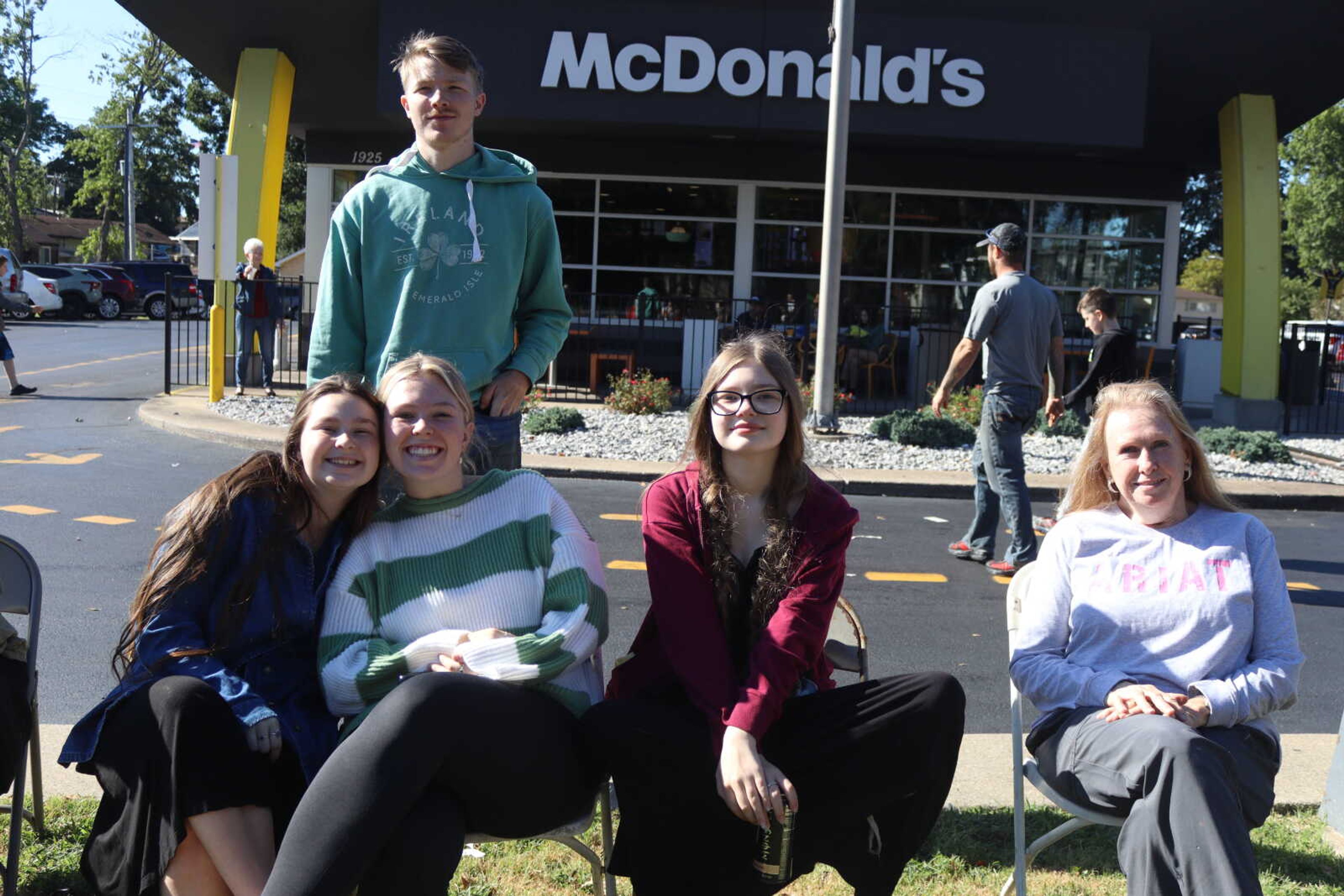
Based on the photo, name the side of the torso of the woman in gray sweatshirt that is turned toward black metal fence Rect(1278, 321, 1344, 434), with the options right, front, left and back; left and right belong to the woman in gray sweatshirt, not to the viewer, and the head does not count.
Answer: back

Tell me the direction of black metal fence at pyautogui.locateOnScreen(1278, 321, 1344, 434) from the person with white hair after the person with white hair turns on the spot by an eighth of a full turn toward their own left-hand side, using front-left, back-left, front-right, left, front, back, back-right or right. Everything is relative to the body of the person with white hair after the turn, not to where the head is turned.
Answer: front-left

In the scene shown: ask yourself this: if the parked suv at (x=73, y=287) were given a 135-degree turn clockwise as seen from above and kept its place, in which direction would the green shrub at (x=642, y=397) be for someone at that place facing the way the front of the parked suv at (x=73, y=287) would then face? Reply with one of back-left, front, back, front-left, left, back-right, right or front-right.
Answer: right

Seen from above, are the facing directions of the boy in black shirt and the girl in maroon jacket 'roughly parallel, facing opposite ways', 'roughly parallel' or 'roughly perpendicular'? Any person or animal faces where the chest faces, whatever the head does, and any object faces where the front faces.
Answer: roughly perpendicular

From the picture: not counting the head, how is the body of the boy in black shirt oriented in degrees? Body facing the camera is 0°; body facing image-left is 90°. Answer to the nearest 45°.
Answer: approximately 90°

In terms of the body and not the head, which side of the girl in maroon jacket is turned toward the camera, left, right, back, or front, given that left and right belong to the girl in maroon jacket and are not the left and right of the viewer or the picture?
front

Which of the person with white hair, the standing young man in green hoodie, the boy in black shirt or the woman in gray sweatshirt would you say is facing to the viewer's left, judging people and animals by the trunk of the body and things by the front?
the boy in black shirt

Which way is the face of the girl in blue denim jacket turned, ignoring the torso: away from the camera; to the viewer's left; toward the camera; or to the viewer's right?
toward the camera

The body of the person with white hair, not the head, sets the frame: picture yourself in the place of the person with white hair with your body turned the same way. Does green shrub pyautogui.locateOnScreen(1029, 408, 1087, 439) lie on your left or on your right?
on your left

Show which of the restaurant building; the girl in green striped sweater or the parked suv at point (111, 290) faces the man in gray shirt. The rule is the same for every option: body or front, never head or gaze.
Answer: the restaurant building

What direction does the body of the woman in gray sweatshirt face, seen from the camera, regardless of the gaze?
toward the camera

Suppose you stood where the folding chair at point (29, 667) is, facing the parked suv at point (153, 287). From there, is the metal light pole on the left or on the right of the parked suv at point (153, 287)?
right

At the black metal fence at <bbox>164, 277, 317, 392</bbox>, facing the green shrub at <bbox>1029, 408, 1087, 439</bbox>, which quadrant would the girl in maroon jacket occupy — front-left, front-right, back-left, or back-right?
front-right

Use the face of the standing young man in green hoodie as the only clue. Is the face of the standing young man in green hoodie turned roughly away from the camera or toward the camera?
toward the camera

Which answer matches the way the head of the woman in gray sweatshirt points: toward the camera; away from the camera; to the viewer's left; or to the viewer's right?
toward the camera

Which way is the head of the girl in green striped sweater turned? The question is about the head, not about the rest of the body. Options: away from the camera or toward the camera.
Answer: toward the camera

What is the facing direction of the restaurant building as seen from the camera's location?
facing the viewer

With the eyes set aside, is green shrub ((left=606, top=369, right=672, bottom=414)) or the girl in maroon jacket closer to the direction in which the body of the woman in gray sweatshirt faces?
the girl in maroon jacket

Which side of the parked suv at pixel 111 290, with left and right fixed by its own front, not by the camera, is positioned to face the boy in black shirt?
left
